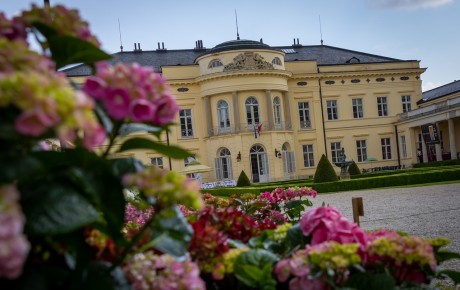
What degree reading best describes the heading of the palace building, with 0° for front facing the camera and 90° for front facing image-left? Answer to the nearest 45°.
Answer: approximately 0°

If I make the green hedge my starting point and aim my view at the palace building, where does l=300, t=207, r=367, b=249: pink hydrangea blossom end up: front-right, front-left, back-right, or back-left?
back-left

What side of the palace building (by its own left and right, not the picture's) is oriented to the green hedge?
front

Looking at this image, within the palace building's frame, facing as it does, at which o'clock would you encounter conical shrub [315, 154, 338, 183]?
The conical shrub is roughly at 12 o'clock from the palace building.

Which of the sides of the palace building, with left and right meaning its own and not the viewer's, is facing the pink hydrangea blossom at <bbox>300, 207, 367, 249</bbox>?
front

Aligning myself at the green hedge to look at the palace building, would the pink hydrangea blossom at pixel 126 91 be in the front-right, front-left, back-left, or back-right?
back-left
